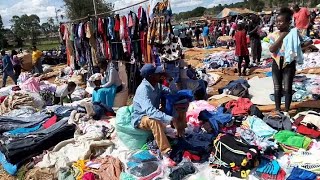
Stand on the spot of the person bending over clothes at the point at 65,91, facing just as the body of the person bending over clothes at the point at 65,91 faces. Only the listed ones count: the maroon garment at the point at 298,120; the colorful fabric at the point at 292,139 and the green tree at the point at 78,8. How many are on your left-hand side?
1

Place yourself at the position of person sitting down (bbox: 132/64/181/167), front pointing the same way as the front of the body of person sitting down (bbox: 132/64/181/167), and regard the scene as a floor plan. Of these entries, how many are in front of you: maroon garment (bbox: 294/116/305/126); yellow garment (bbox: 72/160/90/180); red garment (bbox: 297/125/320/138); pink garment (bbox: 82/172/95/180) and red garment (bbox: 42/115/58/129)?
2

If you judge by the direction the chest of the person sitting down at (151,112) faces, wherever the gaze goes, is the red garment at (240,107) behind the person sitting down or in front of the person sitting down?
in front

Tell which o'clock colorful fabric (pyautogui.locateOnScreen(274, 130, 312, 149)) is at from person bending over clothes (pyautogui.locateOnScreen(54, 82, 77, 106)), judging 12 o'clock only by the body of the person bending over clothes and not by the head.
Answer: The colorful fabric is roughly at 2 o'clock from the person bending over clothes.

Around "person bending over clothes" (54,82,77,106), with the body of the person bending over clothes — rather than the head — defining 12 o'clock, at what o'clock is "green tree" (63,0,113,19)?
The green tree is roughly at 9 o'clock from the person bending over clothes.

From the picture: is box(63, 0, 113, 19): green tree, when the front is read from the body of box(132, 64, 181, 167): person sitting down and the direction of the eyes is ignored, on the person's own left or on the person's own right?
on the person's own left

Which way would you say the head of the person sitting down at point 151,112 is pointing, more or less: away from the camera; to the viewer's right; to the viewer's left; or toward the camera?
to the viewer's right

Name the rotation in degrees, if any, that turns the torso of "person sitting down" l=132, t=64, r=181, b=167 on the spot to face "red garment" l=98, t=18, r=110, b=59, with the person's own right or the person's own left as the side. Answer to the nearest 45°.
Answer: approximately 90° to the person's own left

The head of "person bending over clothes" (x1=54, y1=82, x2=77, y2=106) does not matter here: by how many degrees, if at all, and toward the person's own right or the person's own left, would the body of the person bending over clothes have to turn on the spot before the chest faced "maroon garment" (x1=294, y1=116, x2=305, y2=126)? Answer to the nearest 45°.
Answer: approximately 45° to the person's own right

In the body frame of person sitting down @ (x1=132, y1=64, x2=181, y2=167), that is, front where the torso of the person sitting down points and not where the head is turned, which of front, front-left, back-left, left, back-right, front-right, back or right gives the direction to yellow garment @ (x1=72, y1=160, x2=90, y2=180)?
back

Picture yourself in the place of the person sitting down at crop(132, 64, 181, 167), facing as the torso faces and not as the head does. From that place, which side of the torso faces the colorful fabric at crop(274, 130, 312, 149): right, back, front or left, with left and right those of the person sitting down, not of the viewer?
front

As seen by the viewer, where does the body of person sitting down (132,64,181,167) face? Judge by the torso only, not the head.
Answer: to the viewer's right
